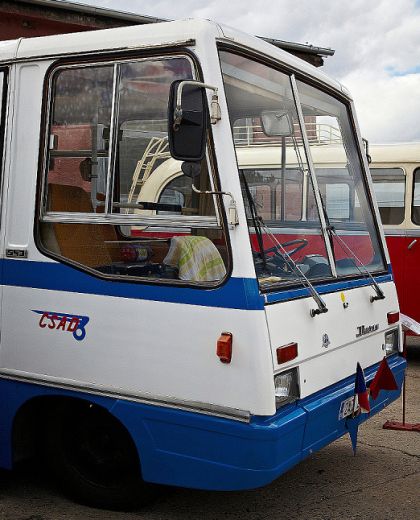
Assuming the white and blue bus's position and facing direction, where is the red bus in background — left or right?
on its left

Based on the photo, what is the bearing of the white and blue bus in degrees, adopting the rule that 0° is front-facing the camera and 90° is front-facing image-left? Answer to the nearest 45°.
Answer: approximately 315°
